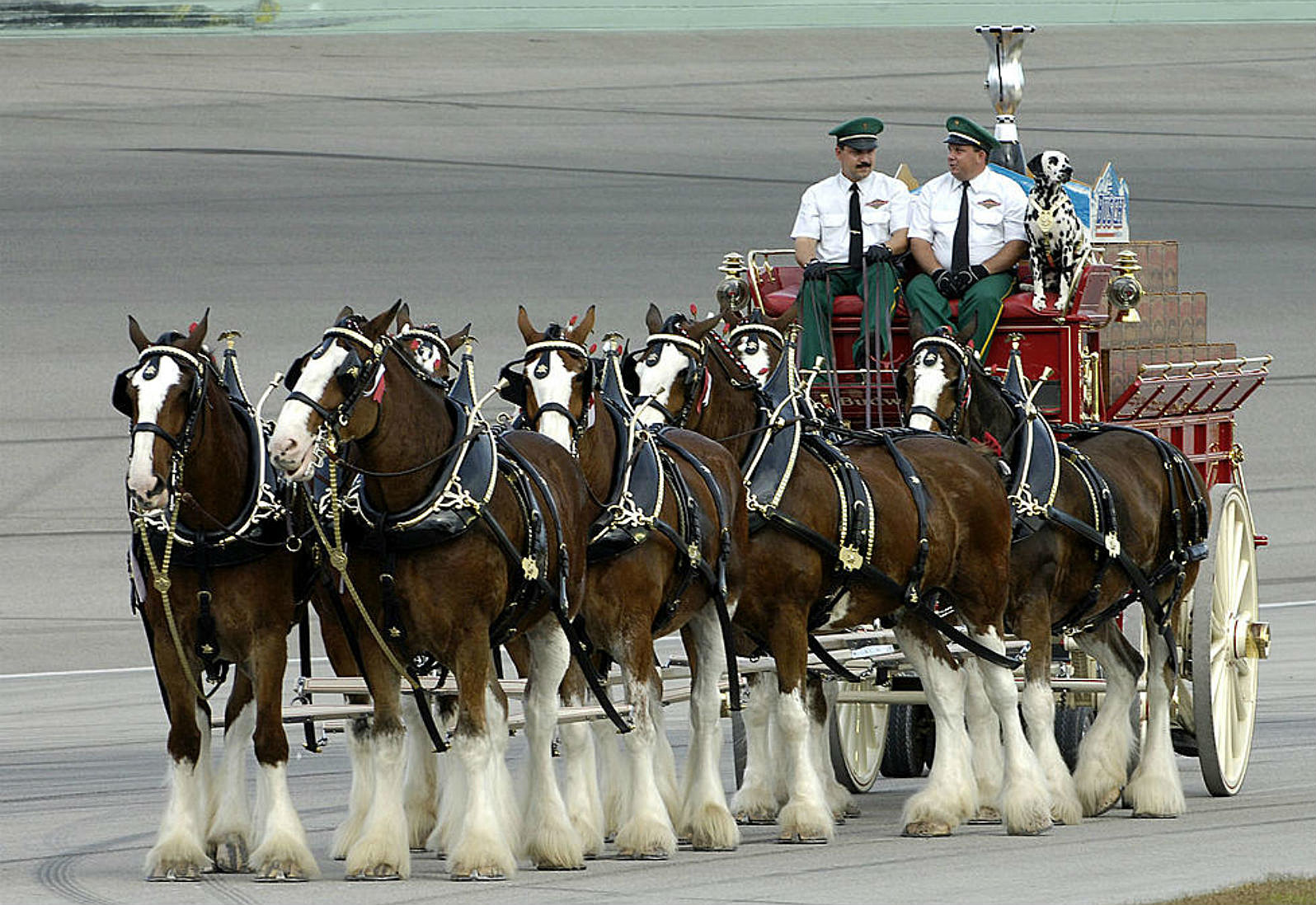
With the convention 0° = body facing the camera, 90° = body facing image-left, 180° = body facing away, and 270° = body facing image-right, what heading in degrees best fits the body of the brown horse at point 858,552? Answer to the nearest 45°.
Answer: approximately 45°

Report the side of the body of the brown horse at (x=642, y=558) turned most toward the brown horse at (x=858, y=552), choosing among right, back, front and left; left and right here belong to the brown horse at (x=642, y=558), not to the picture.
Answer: back

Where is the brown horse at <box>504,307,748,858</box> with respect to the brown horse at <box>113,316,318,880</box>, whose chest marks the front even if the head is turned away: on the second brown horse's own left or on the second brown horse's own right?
on the second brown horse's own left

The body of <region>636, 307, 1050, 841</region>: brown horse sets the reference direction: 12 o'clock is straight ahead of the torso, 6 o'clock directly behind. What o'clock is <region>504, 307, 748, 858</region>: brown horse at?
<region>504, 307, 748, 858</region>: brown horse is roughly at 12 o'clock from <region>636, 307, 1050, 841</region>: brown horse.

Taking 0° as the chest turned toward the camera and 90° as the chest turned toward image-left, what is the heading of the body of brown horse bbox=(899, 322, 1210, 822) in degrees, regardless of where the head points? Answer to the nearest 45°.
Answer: approximately 45°

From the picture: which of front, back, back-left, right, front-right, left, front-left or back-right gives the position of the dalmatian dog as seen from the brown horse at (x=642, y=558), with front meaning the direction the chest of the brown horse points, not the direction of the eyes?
back

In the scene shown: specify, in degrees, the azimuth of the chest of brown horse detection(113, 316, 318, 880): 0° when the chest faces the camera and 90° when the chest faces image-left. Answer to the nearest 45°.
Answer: approximately 0°

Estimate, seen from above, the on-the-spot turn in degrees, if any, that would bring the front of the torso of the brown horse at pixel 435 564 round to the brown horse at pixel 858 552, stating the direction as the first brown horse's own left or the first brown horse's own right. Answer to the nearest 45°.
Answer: approximately 180°
